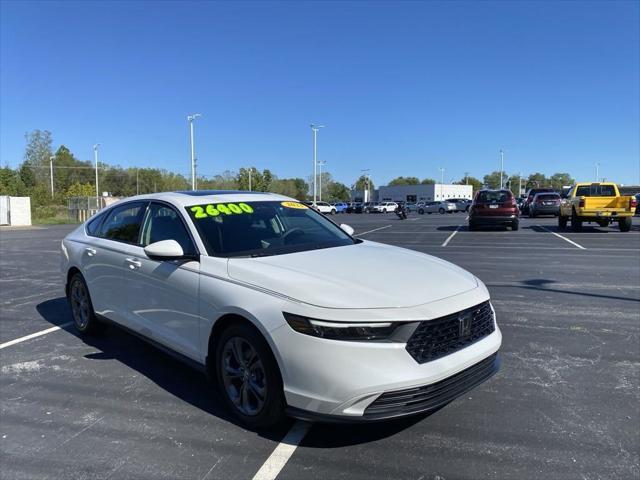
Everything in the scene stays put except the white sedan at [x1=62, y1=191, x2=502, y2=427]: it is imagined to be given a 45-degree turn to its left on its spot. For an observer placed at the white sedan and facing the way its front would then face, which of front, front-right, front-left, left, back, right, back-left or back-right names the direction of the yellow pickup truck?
front-left

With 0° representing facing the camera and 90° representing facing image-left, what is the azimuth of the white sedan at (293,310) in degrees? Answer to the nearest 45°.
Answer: approximately 315°
